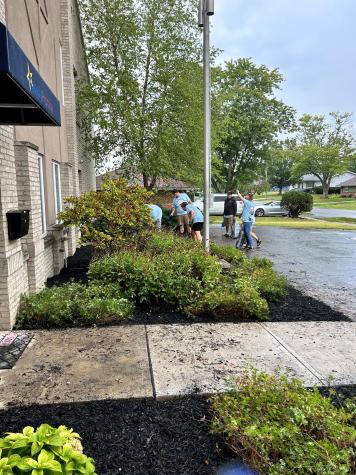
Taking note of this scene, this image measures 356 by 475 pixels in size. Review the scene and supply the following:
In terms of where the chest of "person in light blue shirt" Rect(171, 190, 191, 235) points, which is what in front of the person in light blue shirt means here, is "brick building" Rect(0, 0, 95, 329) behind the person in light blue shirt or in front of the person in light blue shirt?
in front

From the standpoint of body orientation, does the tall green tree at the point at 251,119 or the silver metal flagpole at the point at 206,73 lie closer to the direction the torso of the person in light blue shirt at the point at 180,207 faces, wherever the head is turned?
the silver metal flagpole

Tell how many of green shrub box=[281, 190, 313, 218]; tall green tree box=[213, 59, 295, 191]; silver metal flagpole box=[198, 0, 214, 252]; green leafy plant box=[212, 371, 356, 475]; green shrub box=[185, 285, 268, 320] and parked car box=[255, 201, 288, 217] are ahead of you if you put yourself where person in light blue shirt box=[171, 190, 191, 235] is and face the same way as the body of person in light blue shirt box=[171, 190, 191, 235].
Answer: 3

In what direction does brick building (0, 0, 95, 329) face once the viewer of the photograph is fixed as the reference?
facing to the right of the viewer

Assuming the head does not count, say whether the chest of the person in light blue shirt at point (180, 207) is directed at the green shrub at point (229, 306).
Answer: yes

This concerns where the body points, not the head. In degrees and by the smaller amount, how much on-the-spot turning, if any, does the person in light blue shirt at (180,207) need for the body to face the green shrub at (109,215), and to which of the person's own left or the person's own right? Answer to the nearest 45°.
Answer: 0° — they already face it

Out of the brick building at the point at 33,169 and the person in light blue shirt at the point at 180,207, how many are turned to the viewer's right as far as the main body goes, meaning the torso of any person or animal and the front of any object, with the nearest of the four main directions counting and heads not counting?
1

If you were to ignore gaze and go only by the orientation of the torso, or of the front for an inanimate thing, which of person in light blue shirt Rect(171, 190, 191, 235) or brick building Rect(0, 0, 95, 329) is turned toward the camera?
the person in light blue shirt

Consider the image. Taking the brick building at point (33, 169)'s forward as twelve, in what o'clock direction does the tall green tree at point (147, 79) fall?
The tall green tree is roughly at 10 o'clock from the brick building.

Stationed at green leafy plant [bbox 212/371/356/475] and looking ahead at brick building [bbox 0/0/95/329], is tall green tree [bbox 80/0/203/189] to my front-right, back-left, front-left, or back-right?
front-right

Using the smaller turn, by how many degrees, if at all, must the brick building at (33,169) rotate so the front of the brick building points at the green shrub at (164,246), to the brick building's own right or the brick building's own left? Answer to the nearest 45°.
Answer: approximately 45° to the brick building's own left

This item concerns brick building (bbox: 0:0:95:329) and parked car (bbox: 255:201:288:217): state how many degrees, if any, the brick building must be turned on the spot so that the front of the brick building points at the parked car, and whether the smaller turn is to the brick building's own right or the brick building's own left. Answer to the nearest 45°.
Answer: approximately 45° to the brick building's own left

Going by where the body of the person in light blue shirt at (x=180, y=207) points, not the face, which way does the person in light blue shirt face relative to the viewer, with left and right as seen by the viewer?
facing the viewer

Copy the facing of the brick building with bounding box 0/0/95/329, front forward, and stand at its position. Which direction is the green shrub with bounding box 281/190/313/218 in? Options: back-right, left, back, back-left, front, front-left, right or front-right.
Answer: front-left

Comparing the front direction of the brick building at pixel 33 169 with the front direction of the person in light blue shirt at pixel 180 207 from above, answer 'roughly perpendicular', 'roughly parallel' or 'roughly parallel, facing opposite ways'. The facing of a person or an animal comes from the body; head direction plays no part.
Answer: roughly perpendicular
